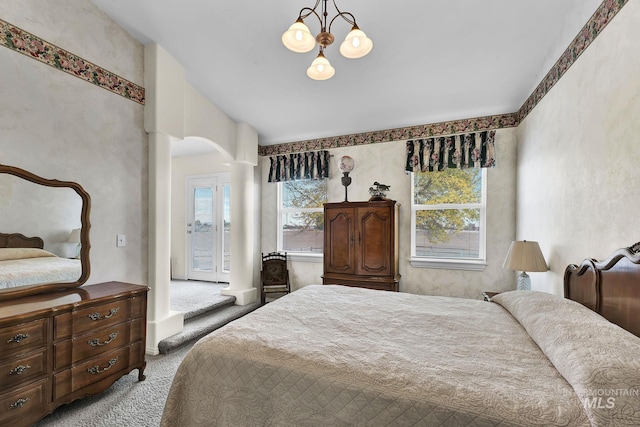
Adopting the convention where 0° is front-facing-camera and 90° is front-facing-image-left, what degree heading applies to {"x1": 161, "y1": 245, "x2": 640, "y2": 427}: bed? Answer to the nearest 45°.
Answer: approximately 90°

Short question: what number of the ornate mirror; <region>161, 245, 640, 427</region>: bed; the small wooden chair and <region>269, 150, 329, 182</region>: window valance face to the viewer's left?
1

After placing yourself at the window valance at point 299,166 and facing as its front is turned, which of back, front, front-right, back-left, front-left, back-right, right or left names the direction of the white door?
back-right

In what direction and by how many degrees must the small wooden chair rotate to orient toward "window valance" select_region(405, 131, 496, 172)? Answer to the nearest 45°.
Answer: approximately 45° to its left

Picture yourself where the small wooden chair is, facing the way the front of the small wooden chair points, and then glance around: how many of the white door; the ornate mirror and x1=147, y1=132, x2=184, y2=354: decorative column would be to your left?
0

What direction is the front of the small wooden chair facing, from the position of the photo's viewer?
facing the viewer

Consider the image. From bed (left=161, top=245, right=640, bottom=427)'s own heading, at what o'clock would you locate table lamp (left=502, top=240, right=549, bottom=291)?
The table lamp is roughly at 4 o'clock from the bed.

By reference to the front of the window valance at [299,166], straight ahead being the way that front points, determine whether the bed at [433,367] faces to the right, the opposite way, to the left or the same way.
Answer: to the right

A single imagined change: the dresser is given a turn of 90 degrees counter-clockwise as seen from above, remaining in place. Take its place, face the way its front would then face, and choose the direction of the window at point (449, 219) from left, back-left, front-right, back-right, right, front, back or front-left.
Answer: front-right

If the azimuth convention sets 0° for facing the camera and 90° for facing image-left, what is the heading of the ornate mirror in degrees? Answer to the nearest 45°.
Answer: approximately 315°

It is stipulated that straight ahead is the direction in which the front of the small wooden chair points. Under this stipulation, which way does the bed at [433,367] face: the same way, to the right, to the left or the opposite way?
to the right

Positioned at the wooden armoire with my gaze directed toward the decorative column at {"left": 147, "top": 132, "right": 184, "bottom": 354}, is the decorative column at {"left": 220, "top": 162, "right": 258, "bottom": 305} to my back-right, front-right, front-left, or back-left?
front-right

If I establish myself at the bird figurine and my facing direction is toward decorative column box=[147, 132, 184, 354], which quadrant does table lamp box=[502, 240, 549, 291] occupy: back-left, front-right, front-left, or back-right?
back-left

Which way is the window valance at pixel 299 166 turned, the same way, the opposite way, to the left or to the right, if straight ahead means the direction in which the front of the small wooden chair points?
the same way

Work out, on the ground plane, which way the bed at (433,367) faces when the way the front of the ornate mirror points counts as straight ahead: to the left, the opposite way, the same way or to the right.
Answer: the opposite way

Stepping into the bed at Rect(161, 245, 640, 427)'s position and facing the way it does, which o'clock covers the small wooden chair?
The small wooden chair is roughly at 2 o'clock from the bed.

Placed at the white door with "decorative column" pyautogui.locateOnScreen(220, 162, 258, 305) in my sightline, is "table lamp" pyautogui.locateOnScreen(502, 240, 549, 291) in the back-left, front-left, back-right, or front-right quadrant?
front-left
